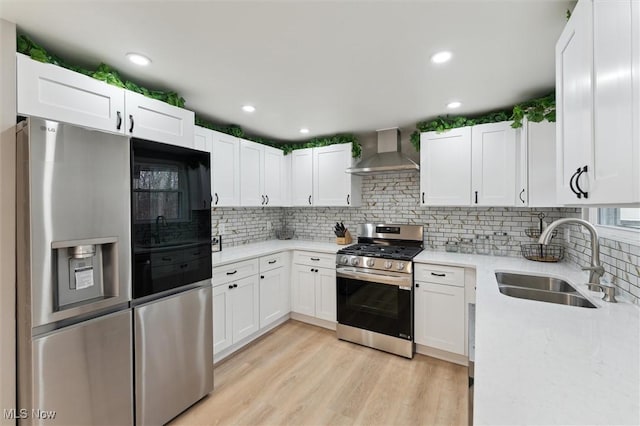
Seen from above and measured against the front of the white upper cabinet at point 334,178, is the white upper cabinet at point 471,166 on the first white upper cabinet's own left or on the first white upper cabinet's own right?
on the first white upper cabinet's own left

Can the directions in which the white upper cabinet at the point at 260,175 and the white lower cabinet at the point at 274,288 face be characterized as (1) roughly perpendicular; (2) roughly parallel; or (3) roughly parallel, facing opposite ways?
roughly parallel

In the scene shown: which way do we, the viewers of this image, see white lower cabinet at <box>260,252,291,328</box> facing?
facing the viewer and to the right of the viewer

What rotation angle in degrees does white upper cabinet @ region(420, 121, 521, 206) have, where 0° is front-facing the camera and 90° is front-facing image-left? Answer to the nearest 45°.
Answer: approximately 0°

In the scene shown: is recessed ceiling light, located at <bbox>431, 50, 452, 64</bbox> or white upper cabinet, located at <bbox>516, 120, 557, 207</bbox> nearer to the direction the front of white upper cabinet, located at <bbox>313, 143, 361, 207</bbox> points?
the recessed ceiling light

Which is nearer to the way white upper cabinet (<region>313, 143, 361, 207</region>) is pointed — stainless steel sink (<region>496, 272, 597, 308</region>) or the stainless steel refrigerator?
the stainless steel refrigerator

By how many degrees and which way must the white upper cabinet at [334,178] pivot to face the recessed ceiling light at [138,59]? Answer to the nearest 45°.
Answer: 0° — it already faces it

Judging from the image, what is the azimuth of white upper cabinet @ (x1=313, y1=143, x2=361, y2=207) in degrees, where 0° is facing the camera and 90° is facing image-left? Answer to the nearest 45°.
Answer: approximately 45°

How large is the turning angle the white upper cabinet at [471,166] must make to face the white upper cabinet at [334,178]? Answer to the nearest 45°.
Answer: approximately 90° to its right

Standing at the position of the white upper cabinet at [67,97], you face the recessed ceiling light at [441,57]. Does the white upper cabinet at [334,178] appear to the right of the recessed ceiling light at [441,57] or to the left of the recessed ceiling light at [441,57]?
left

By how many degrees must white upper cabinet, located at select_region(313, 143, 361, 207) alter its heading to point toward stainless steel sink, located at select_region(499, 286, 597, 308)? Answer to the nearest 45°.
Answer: approximately 90° to its left

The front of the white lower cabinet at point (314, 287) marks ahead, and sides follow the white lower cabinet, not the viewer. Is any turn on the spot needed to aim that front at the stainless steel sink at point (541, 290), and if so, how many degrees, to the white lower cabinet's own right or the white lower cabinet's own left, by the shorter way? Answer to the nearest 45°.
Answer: approximately 90° to the white lower cabinet's own left

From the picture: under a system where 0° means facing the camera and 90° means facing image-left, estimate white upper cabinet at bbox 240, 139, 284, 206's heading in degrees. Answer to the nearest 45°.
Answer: approximately 315°
